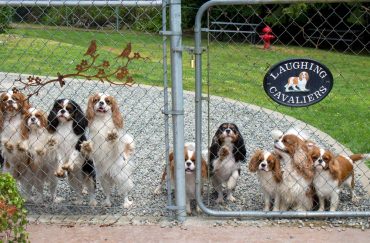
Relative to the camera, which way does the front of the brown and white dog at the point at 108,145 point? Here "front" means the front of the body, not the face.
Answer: toward the camera

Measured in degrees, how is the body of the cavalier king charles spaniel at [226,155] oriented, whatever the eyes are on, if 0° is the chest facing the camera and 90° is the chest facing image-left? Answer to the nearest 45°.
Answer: approximately 0°

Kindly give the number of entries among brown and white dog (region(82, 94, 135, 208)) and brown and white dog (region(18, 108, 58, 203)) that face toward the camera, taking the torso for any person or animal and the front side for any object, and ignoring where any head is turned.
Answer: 2

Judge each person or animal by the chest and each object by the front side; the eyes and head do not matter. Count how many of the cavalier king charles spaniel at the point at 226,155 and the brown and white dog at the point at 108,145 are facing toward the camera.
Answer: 2

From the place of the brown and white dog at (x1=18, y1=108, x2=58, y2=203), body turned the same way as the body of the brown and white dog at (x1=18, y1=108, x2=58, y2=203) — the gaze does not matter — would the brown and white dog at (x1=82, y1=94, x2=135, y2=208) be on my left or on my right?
on my left

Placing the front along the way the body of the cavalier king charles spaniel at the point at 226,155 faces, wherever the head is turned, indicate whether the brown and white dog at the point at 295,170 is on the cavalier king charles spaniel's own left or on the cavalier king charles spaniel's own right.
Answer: on the cavalier king charles spaniel's own left

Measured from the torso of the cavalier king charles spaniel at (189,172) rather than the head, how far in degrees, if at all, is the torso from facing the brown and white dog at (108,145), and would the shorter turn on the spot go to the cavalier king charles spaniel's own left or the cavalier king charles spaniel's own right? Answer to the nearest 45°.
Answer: approximately 135° to the cavalier king charles spaniel's own right

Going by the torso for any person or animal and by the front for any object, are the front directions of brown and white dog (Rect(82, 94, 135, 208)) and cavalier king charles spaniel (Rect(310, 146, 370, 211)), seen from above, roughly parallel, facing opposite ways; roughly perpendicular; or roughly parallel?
roughly perpendicular

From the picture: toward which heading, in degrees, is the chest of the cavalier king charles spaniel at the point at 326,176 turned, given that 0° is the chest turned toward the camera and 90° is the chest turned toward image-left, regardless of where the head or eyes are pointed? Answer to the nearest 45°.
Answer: approximately 45°

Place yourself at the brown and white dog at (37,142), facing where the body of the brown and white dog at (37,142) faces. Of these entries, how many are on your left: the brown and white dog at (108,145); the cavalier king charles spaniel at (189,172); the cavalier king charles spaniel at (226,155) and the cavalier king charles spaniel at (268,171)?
4

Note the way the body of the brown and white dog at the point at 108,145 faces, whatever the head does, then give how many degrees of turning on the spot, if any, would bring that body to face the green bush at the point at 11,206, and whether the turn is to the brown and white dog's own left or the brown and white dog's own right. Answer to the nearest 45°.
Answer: approximately 45° to the brown and white dog's own right

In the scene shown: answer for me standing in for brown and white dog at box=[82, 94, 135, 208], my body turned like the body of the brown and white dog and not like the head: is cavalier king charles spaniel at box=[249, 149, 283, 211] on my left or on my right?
on my left
